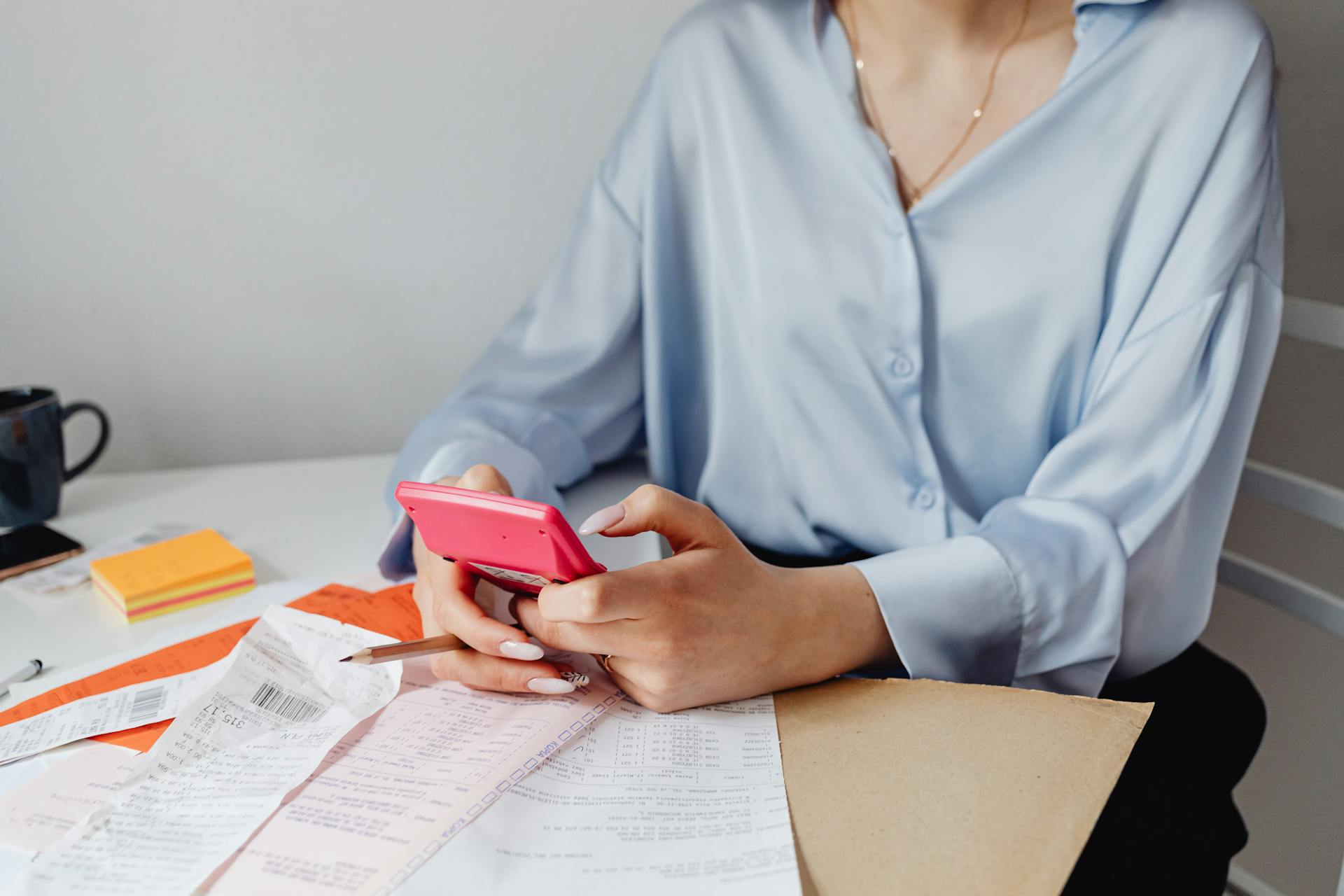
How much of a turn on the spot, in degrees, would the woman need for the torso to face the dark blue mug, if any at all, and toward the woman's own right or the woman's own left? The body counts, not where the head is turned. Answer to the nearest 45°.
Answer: approximately 45° to the woman's own right

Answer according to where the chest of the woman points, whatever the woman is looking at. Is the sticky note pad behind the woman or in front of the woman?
in front

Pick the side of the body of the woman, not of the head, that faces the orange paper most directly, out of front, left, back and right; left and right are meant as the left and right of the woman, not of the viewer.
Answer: front

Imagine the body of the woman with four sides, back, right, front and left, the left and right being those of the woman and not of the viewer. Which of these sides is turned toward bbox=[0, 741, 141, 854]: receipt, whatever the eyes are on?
front

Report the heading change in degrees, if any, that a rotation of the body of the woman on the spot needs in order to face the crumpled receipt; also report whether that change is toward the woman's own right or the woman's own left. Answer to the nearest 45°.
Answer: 0° — they already face it

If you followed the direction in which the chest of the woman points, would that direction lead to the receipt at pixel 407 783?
yes

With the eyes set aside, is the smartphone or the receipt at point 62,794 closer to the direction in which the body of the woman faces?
the receipt

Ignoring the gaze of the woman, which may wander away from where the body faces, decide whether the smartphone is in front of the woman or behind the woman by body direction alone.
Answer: in front

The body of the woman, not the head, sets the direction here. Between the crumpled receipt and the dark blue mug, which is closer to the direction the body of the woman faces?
the crumpled receipt
